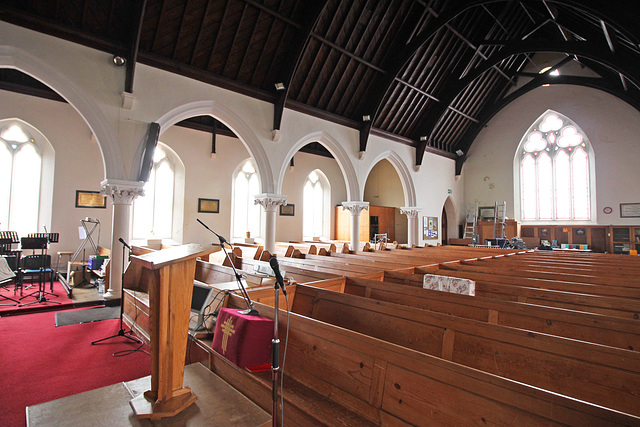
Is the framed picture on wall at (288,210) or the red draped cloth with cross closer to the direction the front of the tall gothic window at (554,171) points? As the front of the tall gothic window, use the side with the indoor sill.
the red draped cloth with cross

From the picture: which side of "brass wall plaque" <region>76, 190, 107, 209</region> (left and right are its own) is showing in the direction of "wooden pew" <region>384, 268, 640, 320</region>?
front

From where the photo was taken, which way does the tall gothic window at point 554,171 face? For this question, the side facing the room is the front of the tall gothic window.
toward the camera

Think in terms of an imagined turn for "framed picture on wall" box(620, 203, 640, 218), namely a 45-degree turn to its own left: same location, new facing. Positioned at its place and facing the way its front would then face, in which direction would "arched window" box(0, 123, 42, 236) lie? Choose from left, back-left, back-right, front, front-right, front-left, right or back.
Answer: right

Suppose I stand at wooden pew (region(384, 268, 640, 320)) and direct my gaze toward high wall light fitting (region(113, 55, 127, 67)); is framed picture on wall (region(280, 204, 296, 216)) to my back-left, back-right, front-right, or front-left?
front-right

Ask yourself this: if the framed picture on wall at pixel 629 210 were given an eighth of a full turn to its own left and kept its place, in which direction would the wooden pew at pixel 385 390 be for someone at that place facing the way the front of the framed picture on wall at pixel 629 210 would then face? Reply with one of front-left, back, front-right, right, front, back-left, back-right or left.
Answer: front-right

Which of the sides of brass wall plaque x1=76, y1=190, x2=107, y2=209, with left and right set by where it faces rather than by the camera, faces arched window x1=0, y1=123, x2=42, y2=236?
right

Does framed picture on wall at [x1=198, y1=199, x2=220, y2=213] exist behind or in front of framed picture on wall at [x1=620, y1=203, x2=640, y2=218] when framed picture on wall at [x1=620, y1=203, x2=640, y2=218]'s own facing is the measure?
in front

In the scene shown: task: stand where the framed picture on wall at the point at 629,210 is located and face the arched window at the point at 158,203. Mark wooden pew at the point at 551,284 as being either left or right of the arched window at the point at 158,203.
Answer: left

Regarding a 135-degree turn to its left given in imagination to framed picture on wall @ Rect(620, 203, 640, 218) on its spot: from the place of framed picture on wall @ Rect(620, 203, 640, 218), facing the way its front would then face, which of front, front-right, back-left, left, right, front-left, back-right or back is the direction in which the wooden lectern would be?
back-right

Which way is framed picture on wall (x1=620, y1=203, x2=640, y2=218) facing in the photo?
toward the camera

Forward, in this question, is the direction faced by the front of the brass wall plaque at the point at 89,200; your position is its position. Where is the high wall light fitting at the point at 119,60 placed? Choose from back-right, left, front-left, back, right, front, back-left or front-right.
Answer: front

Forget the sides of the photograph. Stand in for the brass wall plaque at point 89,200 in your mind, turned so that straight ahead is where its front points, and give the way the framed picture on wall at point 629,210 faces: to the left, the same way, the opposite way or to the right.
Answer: to the right

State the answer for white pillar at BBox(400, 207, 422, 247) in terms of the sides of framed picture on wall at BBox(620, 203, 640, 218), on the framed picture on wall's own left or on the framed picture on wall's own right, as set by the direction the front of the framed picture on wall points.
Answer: on the framed picture on wall's own right
